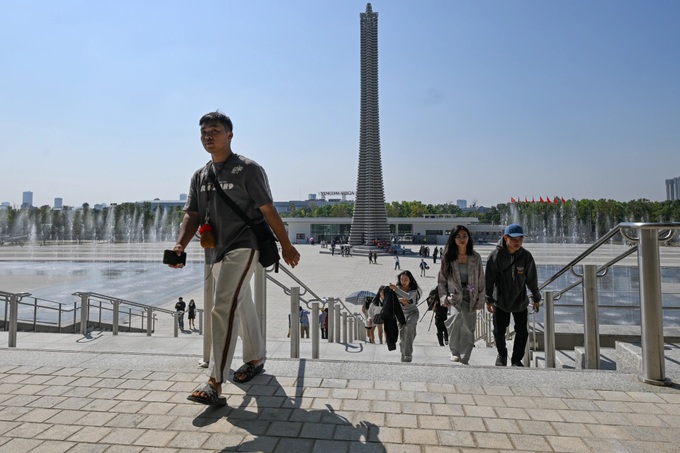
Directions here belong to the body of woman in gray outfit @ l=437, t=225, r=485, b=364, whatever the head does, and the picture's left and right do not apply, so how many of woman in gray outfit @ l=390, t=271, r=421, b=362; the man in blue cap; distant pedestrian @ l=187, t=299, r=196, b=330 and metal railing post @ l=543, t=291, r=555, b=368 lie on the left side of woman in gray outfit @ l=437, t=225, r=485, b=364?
2

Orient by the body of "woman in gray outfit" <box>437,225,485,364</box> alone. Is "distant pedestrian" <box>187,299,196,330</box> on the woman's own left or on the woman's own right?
on the woman's own right

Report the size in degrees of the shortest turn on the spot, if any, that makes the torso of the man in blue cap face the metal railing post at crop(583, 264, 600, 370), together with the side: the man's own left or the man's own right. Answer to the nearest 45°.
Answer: approximately 45° to the man's own left

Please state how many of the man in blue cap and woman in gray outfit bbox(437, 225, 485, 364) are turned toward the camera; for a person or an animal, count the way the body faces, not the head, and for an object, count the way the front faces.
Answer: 2

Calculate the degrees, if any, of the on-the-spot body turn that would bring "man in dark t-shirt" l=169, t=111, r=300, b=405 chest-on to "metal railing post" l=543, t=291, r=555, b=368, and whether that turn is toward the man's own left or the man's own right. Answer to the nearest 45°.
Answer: approximately 135° to the man's own left

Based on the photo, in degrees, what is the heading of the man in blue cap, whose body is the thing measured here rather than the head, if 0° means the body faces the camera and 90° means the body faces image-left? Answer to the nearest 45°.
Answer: approximately 0°
